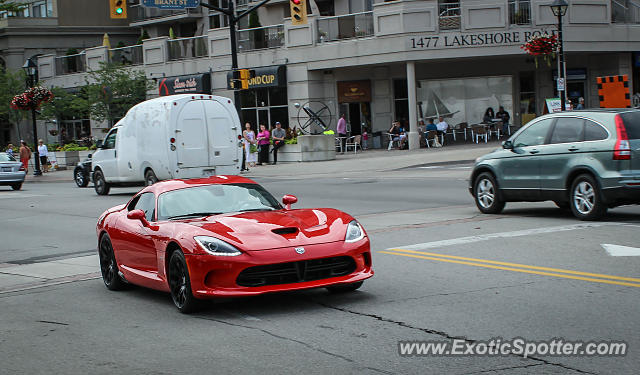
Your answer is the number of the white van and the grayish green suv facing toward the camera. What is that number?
0

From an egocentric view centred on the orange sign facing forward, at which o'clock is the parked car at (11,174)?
The parked car is roughly at 3 o'clock from the orange sign.

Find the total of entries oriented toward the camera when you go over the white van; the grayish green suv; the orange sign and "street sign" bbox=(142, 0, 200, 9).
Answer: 2

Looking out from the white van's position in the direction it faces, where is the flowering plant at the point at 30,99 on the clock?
The flowering plant is roughly at 1 o'clock from the white van.

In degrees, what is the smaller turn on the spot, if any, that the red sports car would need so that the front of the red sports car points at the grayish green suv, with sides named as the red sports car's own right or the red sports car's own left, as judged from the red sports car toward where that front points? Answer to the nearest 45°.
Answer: approximately 90° to the red sports car's own left

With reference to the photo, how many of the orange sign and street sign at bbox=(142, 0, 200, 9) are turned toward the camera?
2

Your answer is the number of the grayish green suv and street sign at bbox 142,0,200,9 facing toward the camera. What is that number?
1

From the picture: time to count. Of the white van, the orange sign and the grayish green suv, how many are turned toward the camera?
1

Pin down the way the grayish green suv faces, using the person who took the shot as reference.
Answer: facing away from the viewer and to the left of the viewer

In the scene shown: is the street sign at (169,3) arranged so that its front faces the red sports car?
yes

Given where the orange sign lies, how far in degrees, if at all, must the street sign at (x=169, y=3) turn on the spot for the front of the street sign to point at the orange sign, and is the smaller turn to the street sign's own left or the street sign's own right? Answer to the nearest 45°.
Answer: approximately 45° to the street sign's own left
